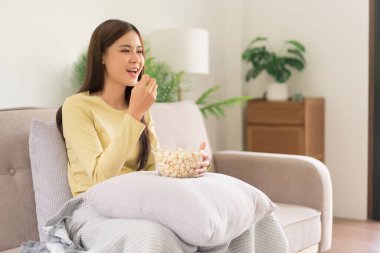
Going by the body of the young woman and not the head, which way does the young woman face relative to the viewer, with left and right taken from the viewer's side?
facing the viewer and to the right of the viewer

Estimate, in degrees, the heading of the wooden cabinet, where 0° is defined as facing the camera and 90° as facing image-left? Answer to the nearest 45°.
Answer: approximately 45°

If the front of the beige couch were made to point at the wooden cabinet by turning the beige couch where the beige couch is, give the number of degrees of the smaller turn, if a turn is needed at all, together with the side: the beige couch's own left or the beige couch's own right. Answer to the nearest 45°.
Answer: approximately 135° to the beige couch's own left

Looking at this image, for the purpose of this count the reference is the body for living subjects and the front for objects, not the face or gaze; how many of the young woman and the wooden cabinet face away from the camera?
0

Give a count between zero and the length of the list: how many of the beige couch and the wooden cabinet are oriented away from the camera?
0

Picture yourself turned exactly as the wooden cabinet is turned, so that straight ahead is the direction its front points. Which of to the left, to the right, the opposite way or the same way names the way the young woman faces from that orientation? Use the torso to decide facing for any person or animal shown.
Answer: to the left
